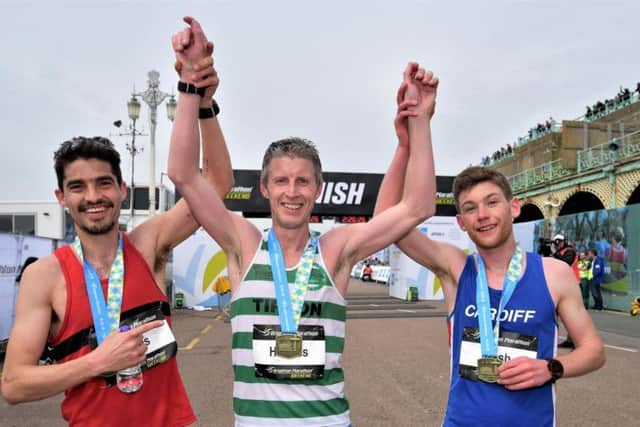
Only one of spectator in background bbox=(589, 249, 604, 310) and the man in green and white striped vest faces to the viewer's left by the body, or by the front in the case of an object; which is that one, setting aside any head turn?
the spectator in background

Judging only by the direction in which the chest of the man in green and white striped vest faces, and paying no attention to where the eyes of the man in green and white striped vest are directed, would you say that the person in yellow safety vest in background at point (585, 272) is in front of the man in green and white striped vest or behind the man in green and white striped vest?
behind

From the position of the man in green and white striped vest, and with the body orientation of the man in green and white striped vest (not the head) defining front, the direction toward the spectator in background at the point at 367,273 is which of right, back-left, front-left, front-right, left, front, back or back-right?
back

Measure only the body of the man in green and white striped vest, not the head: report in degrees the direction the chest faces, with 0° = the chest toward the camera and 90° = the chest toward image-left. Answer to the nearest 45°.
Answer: approximately 0°

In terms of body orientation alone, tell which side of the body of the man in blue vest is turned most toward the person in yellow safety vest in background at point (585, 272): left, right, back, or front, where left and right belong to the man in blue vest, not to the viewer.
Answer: back
